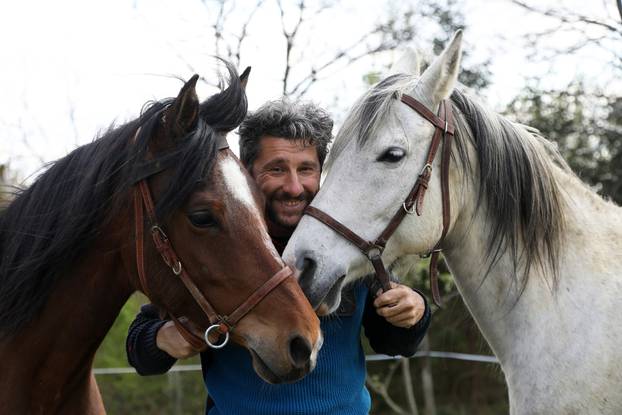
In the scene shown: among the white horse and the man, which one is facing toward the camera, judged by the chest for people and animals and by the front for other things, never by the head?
the man

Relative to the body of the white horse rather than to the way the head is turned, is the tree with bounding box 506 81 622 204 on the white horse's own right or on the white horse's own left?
on the white horse's own right

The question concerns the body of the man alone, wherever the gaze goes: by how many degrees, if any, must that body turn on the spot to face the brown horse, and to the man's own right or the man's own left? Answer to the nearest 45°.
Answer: approximately 90° to the man's own right

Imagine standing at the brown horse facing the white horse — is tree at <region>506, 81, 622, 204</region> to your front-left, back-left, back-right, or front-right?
front-left

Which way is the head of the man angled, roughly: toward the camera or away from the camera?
toward the camera

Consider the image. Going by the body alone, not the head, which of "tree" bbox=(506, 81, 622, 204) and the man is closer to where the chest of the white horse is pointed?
the man

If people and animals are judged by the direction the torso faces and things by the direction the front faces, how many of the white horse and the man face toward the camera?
1

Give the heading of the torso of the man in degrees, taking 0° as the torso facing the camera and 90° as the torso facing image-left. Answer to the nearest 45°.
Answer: approximately 0°

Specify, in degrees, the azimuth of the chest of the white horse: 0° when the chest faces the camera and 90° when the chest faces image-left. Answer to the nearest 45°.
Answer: approximately 90°

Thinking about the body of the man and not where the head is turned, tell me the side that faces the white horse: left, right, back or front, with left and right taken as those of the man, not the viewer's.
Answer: left

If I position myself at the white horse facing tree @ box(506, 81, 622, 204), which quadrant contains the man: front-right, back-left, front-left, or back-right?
back-left
